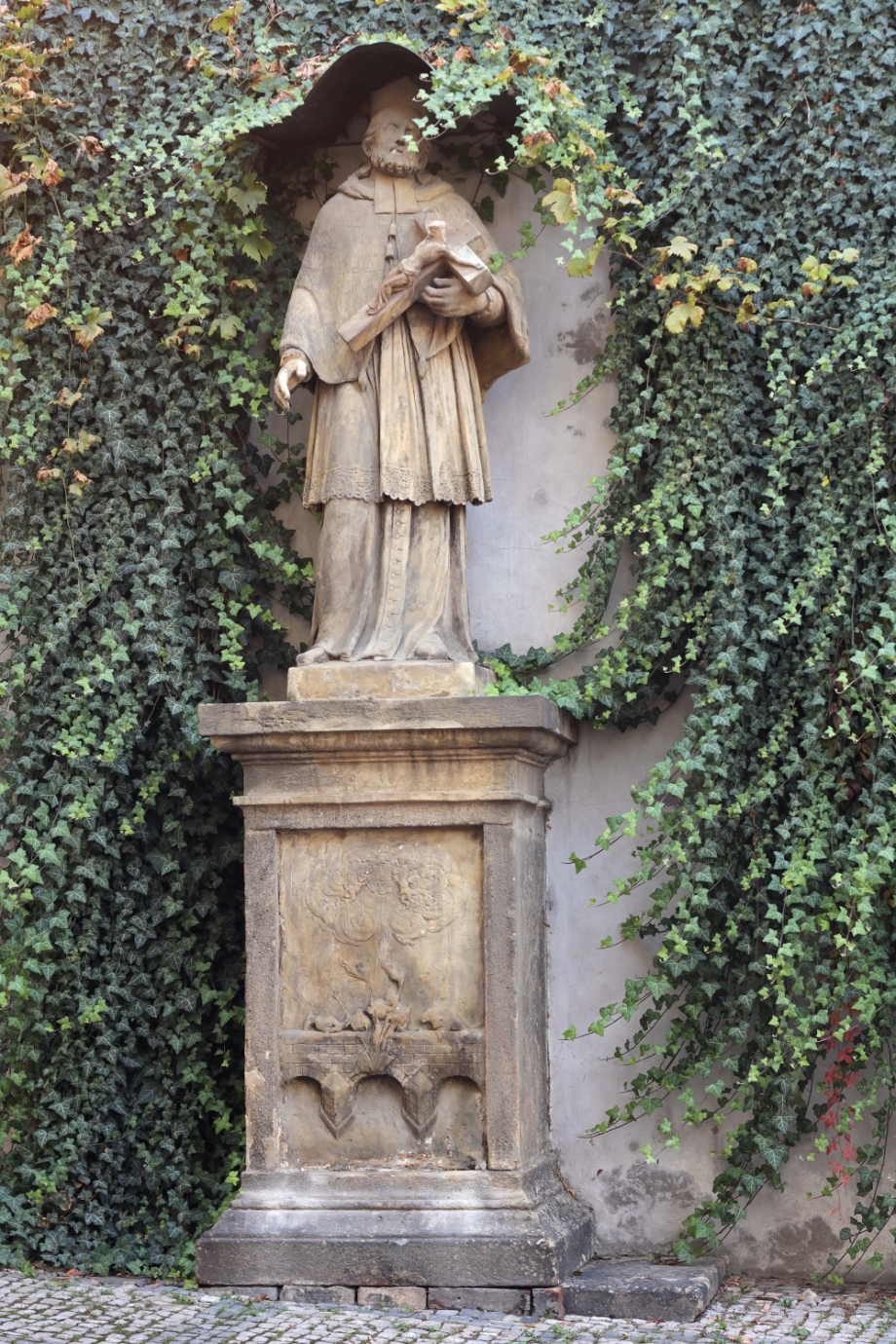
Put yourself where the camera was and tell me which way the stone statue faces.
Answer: facing the viewer
